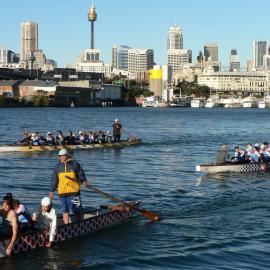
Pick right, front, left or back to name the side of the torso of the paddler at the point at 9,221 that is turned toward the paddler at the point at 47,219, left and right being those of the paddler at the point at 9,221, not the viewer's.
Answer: back

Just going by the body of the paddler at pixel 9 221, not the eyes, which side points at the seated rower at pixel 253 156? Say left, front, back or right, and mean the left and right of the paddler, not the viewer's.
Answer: back

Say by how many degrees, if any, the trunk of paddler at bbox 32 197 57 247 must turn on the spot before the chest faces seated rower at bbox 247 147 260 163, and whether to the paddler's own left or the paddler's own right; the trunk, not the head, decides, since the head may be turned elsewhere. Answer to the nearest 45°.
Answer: approximately 180°

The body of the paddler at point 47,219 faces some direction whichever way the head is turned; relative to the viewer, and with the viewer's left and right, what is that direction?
facing the viewer and to the left of the viewer

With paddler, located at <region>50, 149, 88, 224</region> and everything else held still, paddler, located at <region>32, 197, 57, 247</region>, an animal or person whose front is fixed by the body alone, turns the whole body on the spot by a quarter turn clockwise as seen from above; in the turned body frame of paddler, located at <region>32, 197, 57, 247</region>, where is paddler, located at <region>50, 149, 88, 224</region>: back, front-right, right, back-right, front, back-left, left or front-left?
right

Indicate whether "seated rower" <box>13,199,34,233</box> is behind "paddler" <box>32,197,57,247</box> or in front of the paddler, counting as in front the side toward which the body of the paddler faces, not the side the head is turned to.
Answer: in front

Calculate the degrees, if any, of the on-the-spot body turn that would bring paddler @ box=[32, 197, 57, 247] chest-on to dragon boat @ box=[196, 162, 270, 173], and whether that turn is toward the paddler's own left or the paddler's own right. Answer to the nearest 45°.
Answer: approximately 180°

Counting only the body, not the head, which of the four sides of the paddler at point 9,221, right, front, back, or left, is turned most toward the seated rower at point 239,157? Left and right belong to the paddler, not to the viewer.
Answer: back

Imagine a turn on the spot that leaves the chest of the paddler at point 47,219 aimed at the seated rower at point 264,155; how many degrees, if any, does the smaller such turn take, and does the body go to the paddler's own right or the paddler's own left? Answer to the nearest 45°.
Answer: approximately 180°

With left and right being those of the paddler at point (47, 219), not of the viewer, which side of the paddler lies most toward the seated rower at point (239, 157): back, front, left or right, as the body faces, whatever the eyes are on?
back

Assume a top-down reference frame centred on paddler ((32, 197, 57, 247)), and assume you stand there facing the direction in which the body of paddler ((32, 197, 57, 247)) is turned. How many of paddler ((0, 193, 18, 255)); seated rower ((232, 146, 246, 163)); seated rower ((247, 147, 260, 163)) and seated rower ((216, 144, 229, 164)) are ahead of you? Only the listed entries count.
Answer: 1

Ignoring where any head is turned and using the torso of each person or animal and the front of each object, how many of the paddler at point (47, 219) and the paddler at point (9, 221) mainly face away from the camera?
0

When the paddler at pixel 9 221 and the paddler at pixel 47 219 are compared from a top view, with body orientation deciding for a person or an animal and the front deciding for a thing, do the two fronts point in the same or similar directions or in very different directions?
same or similar directions

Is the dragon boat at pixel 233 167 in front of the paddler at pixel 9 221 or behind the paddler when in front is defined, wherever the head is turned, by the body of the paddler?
behind

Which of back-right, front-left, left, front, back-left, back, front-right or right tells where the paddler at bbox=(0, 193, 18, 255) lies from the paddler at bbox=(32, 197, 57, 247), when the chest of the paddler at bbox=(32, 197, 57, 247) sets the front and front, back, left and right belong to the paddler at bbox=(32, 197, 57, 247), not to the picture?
front
